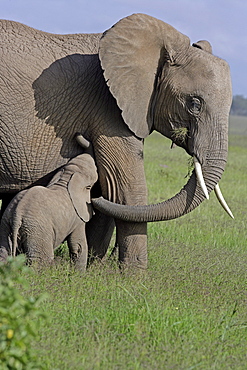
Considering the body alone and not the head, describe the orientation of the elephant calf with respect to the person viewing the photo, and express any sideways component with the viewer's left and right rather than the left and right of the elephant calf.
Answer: facing away from the viewer and to the right of the viewer

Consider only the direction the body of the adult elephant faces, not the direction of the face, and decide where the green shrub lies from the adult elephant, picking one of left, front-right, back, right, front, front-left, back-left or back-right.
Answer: right

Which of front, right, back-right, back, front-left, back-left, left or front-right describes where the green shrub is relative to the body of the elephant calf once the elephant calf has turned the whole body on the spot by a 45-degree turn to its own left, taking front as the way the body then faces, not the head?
back

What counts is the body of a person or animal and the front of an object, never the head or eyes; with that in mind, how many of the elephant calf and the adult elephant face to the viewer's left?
0

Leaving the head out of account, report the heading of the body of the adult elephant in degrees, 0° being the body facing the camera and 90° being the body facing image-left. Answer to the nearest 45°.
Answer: approximately 270°
